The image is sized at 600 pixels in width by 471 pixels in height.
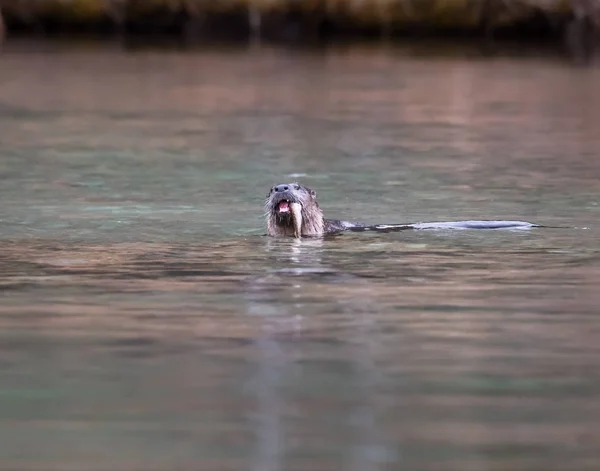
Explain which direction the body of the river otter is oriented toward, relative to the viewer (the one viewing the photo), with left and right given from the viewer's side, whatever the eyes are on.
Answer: facing the viewer and to the left of the viewer
